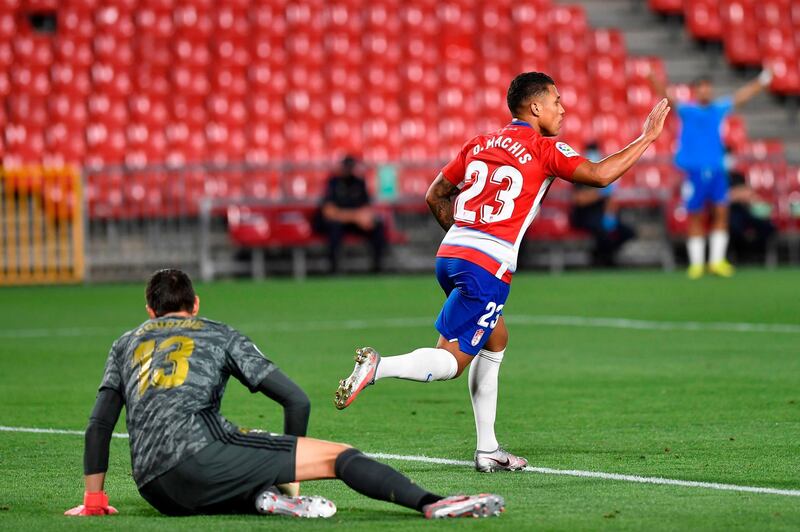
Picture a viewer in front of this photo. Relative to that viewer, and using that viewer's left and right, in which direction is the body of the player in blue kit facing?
facing the viewer

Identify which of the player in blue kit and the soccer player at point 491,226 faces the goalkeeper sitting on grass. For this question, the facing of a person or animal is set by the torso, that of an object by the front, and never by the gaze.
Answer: the player in blue kit

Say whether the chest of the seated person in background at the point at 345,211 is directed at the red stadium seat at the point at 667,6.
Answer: no

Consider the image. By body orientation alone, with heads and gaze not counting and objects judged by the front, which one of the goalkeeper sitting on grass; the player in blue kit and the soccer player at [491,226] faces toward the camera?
the player in blue kit

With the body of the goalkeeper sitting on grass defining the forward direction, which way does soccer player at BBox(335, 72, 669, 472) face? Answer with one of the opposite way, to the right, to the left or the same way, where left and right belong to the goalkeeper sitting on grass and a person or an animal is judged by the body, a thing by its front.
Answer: the same way

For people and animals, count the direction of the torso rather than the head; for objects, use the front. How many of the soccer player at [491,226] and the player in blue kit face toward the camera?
1

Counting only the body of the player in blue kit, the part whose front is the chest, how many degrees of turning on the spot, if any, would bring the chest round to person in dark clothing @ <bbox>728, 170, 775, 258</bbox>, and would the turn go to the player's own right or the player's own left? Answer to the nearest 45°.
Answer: approximately 180°

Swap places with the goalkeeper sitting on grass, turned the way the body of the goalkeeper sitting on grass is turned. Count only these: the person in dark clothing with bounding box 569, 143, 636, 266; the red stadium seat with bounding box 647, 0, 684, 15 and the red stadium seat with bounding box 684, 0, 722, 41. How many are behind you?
0

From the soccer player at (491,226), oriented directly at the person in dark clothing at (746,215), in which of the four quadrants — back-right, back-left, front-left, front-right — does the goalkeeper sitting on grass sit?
back-left

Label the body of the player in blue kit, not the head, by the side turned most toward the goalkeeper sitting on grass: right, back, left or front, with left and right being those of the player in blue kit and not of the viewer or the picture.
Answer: front

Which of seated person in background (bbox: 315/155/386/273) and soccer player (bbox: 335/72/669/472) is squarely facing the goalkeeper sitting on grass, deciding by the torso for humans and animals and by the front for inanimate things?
the seated person in background

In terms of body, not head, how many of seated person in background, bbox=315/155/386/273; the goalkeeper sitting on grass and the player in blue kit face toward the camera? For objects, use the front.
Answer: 2

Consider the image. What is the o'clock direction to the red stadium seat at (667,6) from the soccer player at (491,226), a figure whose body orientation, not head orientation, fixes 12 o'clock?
The red stadium seat is roughly at 11 o'clock from the soccer player.

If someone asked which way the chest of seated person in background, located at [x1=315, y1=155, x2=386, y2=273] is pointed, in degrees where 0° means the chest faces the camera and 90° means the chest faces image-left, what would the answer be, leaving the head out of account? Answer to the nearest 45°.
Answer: approximately 0°

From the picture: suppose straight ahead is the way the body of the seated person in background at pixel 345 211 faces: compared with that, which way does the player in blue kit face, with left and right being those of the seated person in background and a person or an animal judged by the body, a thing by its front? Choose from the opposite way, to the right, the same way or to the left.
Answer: the same way

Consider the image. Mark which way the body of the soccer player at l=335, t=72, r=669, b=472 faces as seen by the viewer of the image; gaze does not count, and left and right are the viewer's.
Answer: facing away from the viewer and to the right of the viewer

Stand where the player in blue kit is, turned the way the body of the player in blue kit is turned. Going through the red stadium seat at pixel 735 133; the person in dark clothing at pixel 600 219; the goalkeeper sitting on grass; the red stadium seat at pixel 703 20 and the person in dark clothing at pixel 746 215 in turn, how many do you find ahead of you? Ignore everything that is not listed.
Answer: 1

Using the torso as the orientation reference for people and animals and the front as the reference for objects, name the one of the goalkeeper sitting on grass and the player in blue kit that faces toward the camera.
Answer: the player in blue kit

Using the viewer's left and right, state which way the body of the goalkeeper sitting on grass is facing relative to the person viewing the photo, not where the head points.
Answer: facing away from the viewer and to the right of the viewer

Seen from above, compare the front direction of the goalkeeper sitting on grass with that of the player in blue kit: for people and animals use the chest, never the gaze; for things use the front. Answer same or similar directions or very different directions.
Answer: very different directions
